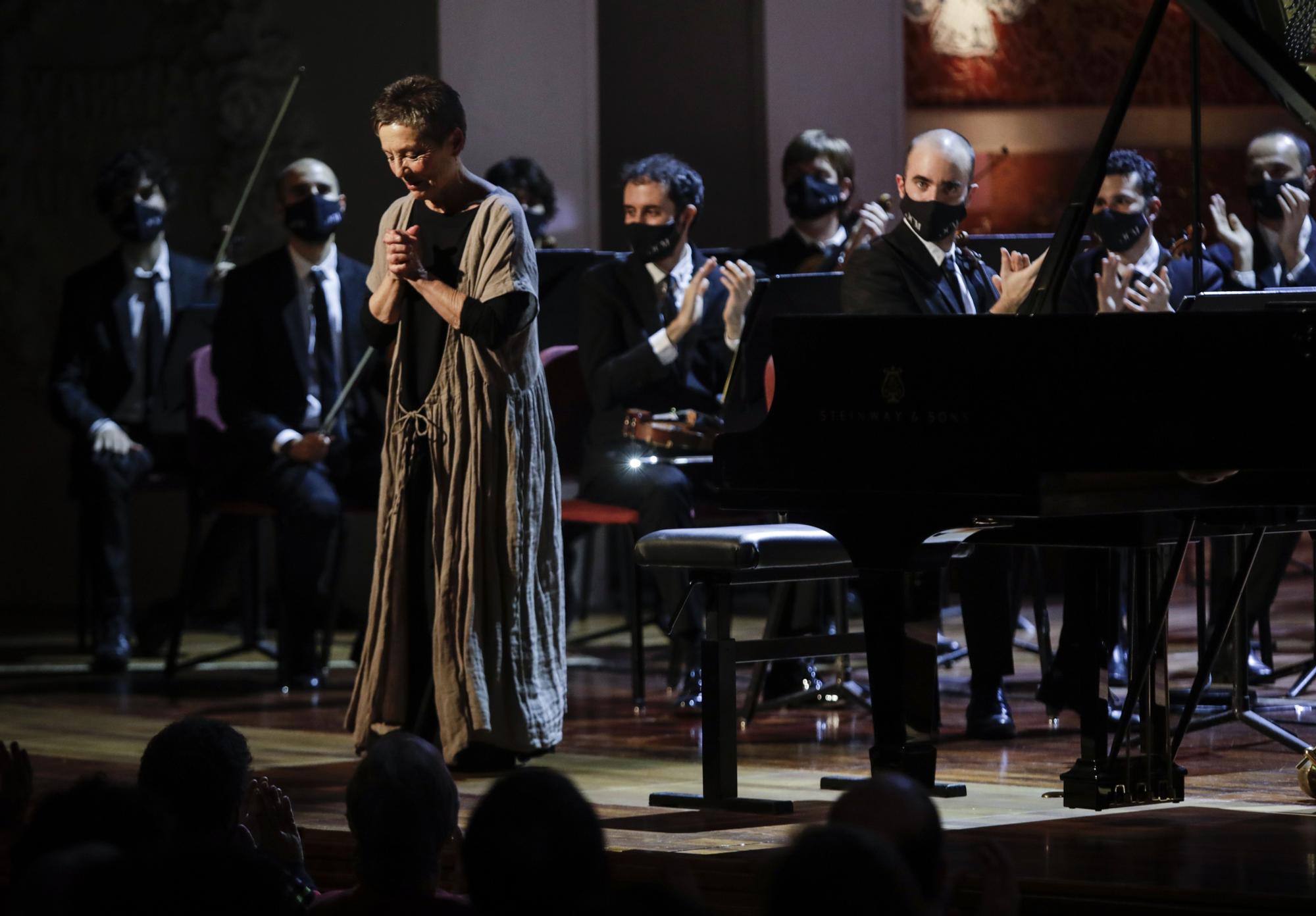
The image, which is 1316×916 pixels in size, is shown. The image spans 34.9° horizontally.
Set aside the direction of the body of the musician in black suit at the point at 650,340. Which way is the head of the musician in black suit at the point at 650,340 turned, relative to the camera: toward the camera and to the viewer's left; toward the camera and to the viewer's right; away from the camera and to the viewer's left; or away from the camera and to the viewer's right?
toward the camera and to the viewer's left

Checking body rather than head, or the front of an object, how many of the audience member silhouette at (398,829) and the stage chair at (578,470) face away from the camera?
1

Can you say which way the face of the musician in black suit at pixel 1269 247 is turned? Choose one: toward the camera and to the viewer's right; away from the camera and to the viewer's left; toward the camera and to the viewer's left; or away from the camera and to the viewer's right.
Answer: toward the camera and to the viewer's left

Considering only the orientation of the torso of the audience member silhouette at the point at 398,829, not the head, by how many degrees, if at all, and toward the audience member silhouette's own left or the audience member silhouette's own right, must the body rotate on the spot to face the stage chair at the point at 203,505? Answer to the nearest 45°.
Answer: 0° — they already face it

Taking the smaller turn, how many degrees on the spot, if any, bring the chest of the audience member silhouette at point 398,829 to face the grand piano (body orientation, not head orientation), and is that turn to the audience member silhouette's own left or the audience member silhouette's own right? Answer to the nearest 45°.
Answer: approximately 45° to the audience member silhouette's own right

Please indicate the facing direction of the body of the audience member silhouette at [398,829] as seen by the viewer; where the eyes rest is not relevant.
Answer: away from the camera

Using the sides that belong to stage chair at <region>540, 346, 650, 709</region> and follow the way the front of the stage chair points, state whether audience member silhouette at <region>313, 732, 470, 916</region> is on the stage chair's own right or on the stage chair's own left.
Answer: on the stage chair's own right

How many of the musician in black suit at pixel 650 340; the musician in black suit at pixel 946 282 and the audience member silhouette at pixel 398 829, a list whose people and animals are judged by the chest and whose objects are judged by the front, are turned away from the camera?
1

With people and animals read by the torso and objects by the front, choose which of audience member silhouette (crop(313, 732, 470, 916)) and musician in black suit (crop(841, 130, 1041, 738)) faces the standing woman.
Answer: the audience member silhouette

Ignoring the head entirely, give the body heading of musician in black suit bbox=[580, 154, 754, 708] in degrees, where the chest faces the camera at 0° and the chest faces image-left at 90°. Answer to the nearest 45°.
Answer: approximately 315°

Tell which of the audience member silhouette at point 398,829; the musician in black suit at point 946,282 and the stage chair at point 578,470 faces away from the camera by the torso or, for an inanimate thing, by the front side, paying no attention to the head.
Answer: the audience member silhouette

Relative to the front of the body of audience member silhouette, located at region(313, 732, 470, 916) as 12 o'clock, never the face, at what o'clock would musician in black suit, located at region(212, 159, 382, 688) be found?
The musician in black suit is roughly at 12 o'clock from the audience member silhouette.
